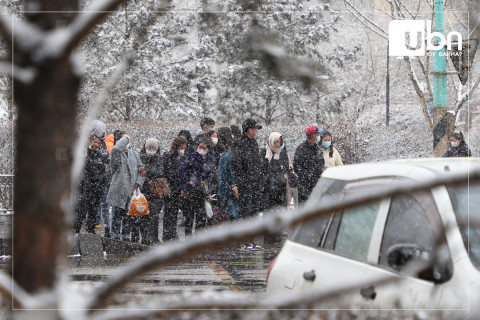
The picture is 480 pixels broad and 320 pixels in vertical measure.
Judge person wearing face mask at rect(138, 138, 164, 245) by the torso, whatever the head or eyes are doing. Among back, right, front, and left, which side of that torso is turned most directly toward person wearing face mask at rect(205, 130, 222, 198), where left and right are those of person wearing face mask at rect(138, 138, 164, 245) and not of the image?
left

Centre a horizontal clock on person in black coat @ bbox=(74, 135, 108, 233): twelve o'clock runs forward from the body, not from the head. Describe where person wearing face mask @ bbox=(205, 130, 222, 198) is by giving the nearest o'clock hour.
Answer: The person wearing face mask is roughly at 9 o'clock from the person in black coat.

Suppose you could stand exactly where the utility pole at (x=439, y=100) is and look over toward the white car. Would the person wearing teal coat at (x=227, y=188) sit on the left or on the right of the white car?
right

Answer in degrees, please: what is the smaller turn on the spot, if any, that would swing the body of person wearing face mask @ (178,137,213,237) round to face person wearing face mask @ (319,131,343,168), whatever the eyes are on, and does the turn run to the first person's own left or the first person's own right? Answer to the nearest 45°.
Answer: approximately 90° to the first person's own left

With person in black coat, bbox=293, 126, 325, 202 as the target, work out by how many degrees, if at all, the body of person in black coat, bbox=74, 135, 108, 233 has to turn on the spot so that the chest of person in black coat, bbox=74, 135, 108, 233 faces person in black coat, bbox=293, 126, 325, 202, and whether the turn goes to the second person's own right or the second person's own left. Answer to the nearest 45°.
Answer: approximately 90° to the second person's own left

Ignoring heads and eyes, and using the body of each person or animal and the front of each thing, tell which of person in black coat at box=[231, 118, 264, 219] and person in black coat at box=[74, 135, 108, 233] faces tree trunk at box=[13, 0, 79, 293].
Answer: person in black coat at box=[74, 135, 108, 233]

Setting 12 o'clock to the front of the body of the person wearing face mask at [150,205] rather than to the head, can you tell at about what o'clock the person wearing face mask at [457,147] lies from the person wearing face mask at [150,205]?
the person wearing face mask at [457,147] is roughly at 9 o'clock from the person wearing face mask at [150,205].

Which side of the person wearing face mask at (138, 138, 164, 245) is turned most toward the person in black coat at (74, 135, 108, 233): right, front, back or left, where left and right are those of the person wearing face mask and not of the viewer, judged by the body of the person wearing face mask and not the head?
right
